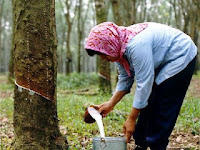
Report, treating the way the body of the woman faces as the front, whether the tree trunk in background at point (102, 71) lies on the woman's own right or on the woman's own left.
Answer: on the woman's own right

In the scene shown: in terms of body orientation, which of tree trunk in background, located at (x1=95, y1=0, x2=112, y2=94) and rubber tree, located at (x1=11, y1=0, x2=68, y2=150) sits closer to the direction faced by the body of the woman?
the rubber tree

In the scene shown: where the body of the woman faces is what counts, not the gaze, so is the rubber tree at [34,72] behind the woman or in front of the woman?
in front

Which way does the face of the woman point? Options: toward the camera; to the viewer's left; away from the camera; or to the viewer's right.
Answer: to the viewer's left

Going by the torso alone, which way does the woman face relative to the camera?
to the viewer's left
